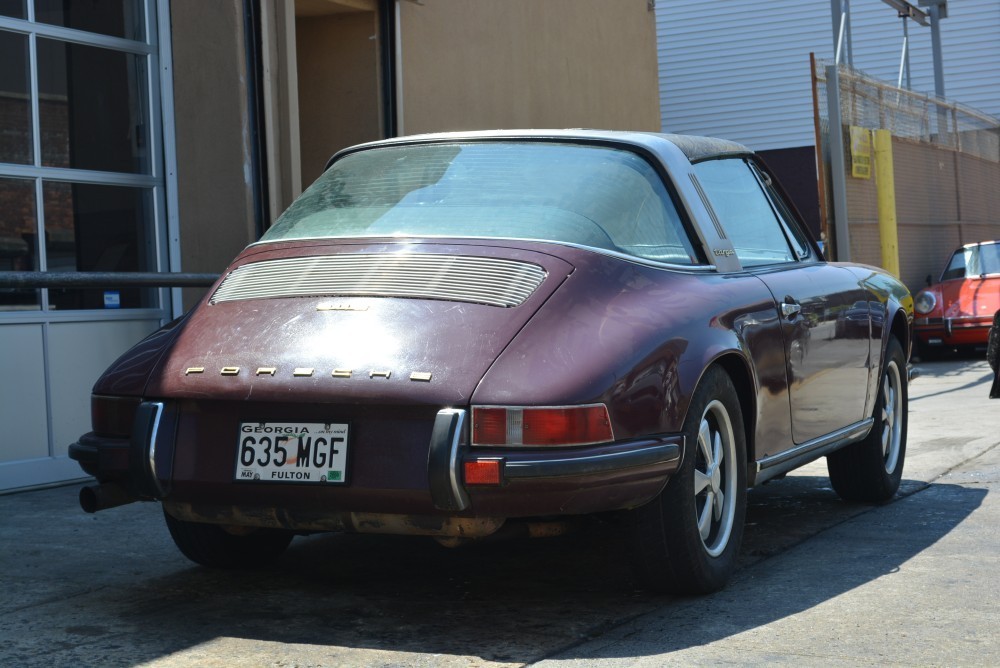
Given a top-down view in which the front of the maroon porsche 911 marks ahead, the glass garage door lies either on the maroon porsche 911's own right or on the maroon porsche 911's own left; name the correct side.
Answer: on the maroon porsche 911's own left

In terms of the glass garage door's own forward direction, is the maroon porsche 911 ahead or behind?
ahead

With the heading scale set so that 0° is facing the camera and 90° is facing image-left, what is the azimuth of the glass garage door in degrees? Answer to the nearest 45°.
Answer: approximately 315°

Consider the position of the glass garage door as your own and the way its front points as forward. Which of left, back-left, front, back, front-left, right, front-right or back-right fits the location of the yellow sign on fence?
left

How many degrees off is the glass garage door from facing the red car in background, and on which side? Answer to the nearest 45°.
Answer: approximately 90° to its left

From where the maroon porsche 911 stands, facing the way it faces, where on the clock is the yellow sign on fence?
The yellow sign on fence is roughly at 11 o'clock from the maroon porsche 911.

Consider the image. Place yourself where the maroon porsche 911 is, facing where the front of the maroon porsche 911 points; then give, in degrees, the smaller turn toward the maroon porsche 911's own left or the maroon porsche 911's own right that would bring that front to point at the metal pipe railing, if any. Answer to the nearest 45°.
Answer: approximately 90° to the maroon porsche 911's own left

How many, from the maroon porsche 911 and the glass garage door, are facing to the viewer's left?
0

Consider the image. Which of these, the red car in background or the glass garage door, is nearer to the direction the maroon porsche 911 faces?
the red car in background

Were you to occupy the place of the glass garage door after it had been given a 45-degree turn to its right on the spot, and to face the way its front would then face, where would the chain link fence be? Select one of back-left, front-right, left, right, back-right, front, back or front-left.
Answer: back-left

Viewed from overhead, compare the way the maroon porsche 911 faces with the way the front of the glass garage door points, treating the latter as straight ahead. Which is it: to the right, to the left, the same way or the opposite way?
to the left

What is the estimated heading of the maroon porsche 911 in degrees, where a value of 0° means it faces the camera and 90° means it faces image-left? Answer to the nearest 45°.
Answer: approximately 225°
